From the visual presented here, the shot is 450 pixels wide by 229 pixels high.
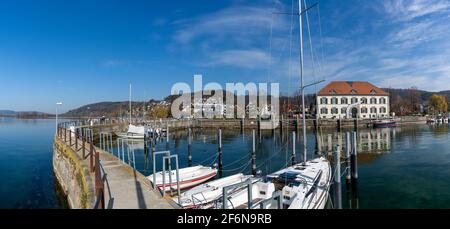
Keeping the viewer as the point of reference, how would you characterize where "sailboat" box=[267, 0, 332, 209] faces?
facing away from the viewer and to the right of the viewer

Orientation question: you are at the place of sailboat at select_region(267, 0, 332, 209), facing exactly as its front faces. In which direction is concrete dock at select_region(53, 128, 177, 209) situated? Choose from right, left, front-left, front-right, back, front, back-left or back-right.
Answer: back

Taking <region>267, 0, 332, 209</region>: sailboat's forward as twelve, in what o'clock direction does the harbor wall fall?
The harbor wall is roughly at 7 o'clock from the sailboat.

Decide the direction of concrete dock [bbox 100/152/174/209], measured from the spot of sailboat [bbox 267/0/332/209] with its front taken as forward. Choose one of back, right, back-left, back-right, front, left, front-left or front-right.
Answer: back

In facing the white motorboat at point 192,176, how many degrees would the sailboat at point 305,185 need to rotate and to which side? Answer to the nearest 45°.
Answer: approximately 90° to its left

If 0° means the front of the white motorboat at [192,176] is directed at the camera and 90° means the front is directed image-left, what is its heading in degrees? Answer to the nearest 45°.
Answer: approximately 225°

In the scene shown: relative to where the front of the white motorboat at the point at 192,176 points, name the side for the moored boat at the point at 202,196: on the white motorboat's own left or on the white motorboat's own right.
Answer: on the white motorboat's own right

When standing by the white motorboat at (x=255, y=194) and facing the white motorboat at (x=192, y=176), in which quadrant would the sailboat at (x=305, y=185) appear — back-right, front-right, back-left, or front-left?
back-right
